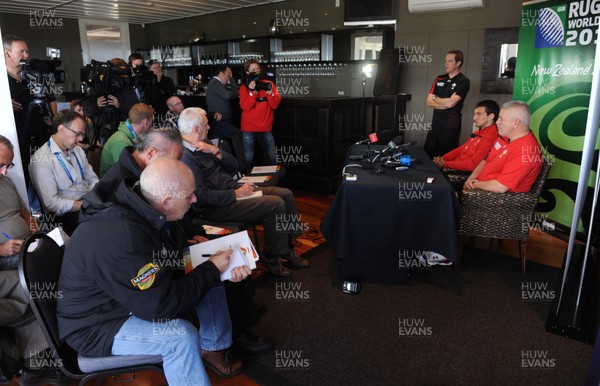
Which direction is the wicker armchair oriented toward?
to the viewer's left

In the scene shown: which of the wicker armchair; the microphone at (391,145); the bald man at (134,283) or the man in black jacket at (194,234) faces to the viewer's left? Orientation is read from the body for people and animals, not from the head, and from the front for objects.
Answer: the wicker armchair

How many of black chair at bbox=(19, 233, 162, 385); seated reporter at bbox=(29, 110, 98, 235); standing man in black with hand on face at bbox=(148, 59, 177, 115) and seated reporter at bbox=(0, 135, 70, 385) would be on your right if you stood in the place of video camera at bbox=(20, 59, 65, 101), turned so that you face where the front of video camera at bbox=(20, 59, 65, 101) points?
3

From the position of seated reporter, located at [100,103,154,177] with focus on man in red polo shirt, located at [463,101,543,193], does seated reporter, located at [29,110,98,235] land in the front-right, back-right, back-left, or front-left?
back-right

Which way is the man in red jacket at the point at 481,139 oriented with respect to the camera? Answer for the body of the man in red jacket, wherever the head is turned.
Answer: to the viewer's left

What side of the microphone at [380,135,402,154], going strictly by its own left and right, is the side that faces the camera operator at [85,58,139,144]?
back

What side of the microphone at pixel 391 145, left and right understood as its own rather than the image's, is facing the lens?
right

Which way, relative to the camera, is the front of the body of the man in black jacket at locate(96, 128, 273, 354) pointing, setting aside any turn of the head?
to the viewer's right

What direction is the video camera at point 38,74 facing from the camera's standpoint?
to the viewer's right

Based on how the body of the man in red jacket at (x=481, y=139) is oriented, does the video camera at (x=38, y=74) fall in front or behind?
in front

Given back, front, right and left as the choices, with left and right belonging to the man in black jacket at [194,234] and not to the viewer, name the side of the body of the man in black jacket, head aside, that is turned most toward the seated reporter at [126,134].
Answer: left

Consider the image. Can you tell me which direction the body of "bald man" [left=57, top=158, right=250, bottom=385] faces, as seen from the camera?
to the viewer's right

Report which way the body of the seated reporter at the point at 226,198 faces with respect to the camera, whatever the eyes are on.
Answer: to the viewer's right

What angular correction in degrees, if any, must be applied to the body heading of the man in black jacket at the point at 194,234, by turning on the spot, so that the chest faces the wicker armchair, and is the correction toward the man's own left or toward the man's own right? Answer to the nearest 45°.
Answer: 0° — they already face it

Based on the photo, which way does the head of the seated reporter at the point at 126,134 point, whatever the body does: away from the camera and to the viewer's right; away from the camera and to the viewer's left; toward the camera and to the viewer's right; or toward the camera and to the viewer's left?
away from the camera and to the viewer's right

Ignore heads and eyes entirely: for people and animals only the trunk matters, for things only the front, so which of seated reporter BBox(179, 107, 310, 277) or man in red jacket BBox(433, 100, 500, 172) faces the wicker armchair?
the seated reporter
